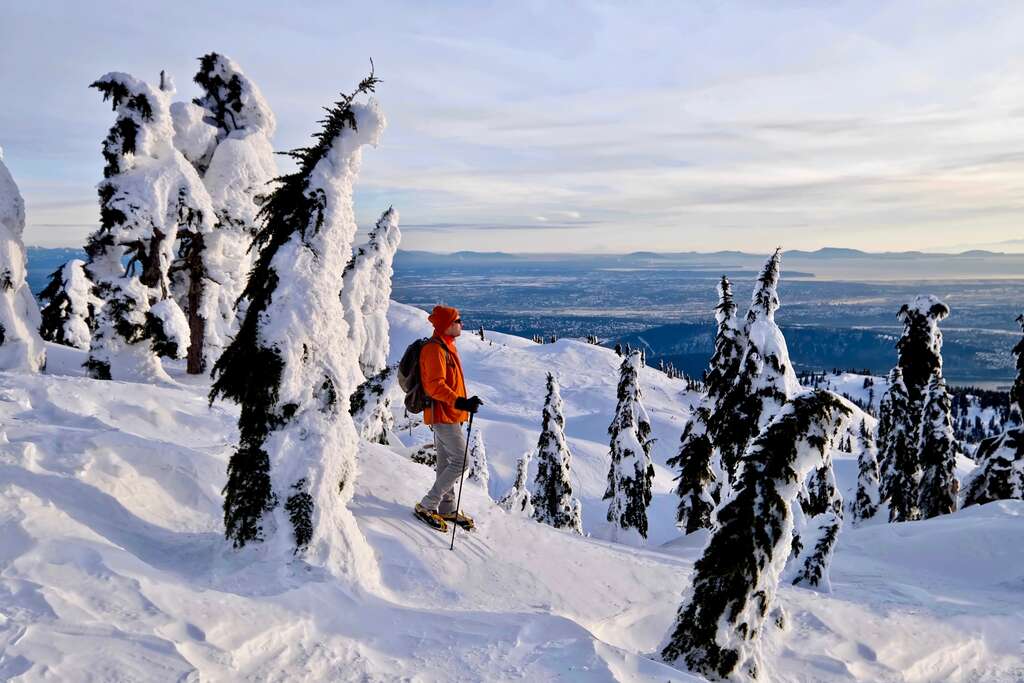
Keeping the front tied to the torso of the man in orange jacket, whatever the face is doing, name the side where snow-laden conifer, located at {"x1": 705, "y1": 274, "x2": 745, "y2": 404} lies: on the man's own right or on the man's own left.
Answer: on the man's own left

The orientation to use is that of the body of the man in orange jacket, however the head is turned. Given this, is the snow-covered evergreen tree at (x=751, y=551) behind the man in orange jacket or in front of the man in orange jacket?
in front

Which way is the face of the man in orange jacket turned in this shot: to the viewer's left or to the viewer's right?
to the viewer's right

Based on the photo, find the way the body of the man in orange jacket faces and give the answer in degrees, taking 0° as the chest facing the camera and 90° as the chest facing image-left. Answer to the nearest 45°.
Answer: approximately 270°

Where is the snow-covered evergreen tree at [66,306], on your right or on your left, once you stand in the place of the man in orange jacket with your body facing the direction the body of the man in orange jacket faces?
on your left
